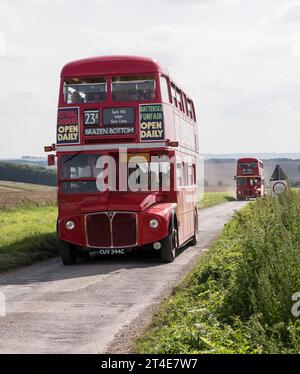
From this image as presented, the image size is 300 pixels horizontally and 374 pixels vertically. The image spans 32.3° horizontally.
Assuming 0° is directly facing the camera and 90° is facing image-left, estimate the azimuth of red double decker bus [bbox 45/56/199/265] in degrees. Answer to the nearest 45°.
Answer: approximately 0°
